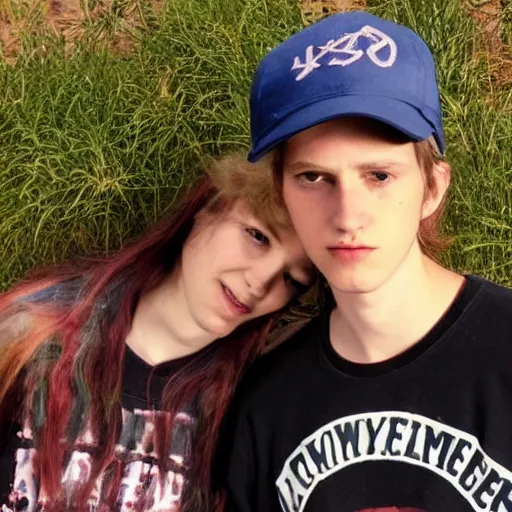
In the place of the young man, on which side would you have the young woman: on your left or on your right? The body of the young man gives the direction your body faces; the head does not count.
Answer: on your right

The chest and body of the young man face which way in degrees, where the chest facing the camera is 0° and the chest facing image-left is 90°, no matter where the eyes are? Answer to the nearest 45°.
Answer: approximately 0°
